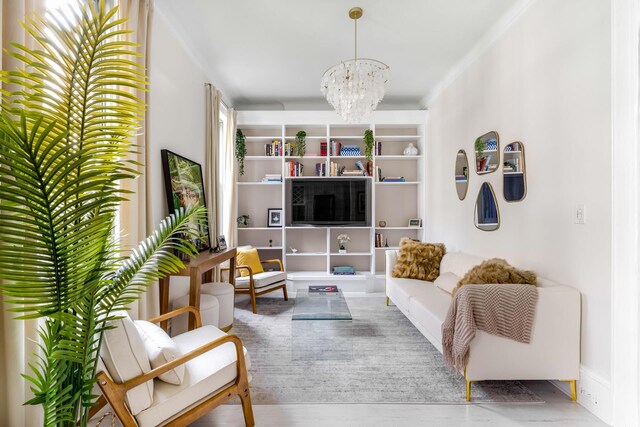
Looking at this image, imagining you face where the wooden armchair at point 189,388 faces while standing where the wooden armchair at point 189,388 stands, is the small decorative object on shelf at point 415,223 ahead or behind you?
ahead

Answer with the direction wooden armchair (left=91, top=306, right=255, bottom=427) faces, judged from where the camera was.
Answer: facing away from the viewer and to the right of the viewer

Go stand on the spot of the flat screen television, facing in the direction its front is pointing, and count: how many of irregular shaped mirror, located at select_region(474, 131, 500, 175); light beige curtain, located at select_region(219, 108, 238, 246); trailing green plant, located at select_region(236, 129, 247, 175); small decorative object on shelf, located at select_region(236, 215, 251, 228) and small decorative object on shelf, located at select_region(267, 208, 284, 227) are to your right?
4

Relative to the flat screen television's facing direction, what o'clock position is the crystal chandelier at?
The crystal chandelier is roughly at 12 o'clock from the flat screen television.

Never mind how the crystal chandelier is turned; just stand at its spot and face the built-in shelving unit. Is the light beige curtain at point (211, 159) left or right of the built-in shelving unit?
left

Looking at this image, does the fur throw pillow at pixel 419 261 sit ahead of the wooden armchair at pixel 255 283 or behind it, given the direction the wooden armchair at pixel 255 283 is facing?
ahead

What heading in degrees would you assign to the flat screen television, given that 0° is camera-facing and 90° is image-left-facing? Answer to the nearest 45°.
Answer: approximately 0°

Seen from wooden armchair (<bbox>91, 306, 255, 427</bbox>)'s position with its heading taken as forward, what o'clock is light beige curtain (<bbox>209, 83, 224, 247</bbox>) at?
The light beige curtain is roughly at 11 o'clock from the wooden armchair.

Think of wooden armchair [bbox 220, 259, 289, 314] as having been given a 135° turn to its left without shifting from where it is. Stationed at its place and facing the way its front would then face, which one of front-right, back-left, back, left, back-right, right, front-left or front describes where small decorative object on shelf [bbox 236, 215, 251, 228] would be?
front
